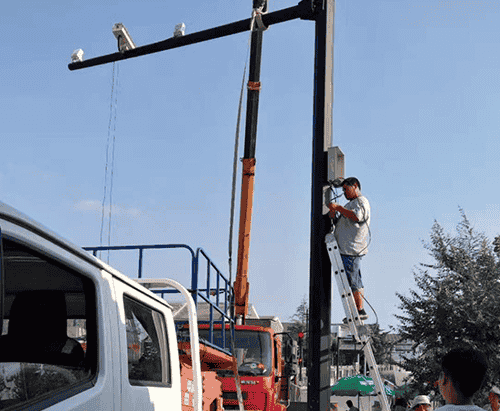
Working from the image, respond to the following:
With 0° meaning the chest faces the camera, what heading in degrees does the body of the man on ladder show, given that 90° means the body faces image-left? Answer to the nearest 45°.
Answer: approximately 90°

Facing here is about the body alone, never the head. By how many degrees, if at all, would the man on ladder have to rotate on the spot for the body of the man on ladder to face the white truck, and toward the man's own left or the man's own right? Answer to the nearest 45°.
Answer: approximately 90° to the man's own left

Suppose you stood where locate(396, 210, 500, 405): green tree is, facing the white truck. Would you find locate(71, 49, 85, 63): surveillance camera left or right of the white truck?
right

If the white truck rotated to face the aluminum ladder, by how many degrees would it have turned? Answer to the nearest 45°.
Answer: approximately 180°

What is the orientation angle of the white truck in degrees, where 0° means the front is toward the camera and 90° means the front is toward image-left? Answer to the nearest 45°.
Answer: approximately 45°

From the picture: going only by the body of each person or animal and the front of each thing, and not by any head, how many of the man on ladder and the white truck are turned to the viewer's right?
0
